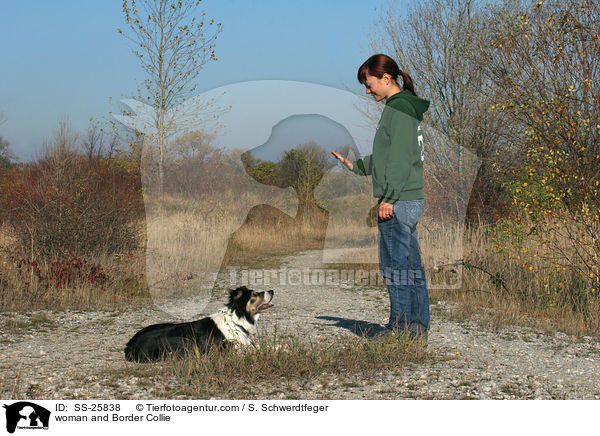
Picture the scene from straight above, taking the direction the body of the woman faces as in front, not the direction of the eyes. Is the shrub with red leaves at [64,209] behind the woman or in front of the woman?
in front

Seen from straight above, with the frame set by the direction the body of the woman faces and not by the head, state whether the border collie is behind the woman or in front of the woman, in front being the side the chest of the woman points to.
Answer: in front

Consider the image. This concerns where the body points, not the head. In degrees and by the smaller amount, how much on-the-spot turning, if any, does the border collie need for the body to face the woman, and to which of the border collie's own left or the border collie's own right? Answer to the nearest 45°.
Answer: approximately 45° to the border collie's own right

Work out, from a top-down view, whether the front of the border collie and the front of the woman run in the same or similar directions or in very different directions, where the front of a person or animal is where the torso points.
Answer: very different directions

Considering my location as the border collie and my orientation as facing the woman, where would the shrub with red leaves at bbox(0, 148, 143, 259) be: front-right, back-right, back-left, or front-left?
back-left

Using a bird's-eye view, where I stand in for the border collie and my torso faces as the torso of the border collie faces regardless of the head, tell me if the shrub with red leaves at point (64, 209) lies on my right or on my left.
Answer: on my left

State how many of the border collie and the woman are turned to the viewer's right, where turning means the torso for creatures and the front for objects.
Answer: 1

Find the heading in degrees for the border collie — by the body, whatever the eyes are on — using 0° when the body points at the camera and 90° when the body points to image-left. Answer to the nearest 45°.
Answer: approximately 270°

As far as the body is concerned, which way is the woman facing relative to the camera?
to the viewer's left

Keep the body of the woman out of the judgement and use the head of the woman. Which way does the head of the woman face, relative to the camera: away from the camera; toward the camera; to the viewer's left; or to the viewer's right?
to the viewer's left
